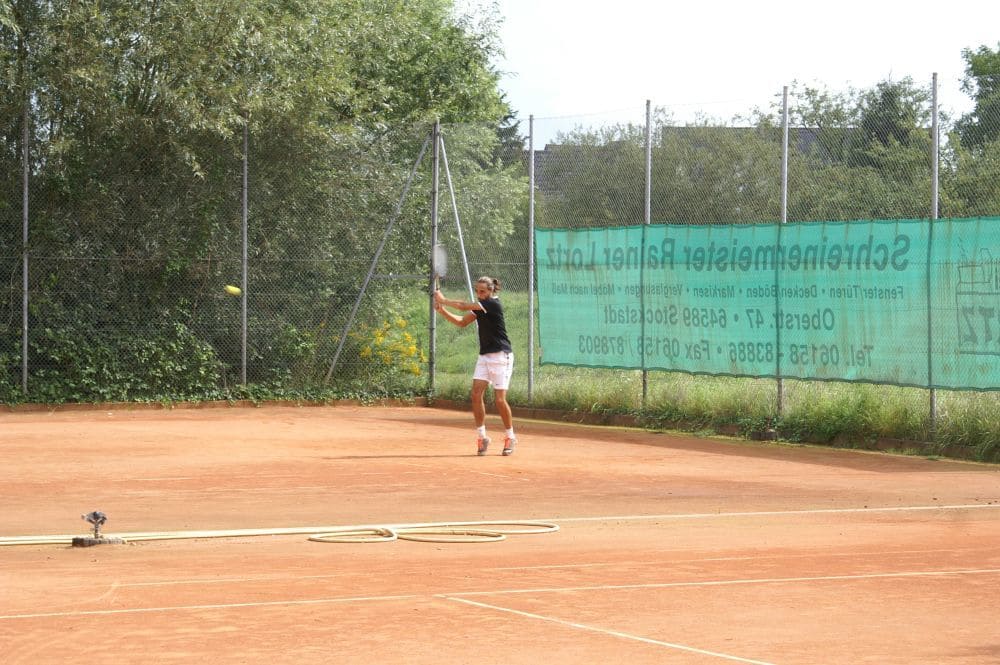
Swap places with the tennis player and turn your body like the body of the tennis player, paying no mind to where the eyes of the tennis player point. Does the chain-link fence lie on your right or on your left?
on your right

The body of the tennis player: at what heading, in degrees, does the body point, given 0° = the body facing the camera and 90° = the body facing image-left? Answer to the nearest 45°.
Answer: approximately 45°

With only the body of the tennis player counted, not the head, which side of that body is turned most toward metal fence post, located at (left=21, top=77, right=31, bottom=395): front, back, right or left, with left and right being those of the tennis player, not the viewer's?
right

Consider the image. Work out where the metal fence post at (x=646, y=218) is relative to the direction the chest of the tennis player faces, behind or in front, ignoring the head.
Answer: behind
